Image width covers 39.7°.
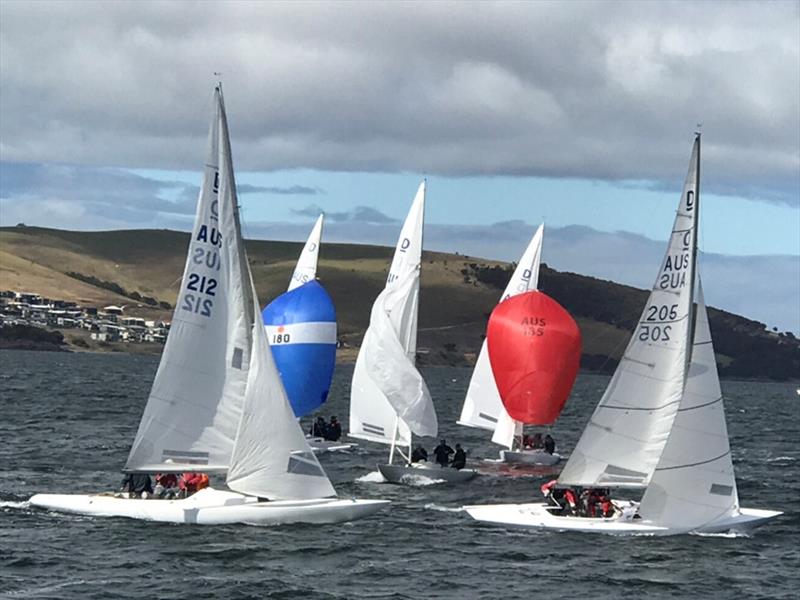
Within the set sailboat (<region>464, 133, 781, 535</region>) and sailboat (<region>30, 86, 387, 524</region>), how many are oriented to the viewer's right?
2

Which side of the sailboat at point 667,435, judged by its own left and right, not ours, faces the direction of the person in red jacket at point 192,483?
back

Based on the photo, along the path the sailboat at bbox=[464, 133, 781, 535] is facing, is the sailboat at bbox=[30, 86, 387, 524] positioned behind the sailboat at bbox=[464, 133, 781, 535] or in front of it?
behind

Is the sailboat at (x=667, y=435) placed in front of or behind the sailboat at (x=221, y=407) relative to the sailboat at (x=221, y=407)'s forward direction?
in front

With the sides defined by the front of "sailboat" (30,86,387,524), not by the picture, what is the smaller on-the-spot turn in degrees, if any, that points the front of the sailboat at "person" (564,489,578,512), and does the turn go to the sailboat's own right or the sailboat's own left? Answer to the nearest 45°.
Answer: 0° — it already faces them

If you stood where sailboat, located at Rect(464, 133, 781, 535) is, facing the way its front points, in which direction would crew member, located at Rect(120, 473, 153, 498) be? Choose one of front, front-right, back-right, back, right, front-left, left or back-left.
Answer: back

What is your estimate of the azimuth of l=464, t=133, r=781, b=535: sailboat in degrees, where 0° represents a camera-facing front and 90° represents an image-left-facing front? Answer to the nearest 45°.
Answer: approximately 270°

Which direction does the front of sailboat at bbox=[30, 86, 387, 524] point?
to the viewer's right
